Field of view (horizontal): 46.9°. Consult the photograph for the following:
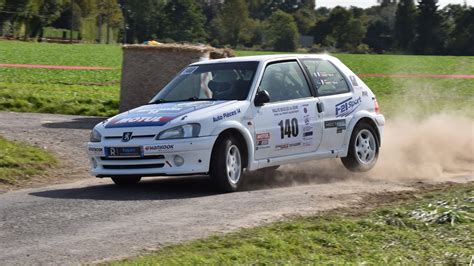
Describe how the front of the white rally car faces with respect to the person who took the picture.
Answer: facing the viewer and to the left of the viewer

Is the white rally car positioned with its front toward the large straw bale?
no
